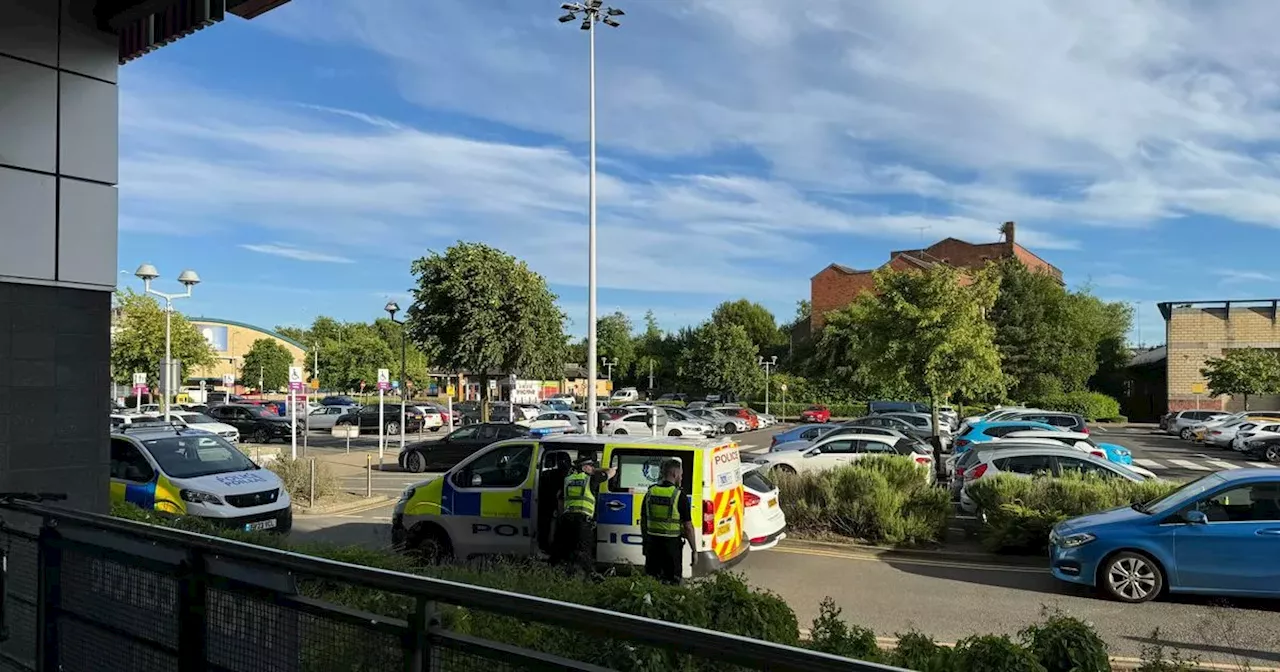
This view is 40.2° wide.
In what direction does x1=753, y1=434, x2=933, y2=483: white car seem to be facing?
to the viewer's left

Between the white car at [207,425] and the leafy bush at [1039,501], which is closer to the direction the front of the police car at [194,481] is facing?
the leafy bush

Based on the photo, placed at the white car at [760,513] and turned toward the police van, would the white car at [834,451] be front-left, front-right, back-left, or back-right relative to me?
back-right

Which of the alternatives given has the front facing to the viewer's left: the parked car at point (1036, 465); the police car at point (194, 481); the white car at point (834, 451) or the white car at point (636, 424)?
the white car at point (834, 451)

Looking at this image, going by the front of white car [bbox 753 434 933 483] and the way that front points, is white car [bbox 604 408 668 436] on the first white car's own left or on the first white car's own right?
on the first white car's own right

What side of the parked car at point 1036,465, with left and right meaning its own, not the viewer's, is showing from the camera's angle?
right

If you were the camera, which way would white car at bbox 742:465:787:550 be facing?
facing away from the viewer and to the left of the viewer

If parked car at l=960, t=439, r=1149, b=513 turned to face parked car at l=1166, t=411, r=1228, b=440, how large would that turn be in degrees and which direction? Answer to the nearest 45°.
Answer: approximately 90° to its left

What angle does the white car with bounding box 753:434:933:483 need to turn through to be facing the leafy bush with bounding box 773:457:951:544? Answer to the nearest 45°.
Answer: approximately 90° to its left

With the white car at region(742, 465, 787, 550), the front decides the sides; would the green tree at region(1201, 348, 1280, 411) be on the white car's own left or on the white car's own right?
on the white car's own right

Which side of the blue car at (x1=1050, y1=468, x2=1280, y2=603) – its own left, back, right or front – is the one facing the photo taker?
left

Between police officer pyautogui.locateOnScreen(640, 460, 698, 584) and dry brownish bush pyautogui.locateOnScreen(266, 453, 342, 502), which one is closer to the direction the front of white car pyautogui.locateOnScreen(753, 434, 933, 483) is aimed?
the dry brownish bush

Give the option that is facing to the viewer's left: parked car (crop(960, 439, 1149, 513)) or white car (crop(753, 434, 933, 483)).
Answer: the white car
